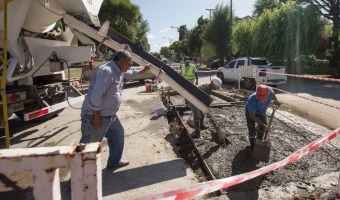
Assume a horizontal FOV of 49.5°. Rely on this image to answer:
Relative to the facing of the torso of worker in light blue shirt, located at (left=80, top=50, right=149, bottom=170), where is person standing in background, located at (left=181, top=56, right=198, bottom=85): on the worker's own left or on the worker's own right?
on the worker's own left

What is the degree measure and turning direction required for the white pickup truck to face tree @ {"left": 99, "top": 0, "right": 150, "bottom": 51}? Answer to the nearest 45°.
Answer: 0° — it already faces it

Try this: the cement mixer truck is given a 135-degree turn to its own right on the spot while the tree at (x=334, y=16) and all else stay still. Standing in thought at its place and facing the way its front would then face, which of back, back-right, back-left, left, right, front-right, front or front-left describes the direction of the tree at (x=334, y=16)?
front-left

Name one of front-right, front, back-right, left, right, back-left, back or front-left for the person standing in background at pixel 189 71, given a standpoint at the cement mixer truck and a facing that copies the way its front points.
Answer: right

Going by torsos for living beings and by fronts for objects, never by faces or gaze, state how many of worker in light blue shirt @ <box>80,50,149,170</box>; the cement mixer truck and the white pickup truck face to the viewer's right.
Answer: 1

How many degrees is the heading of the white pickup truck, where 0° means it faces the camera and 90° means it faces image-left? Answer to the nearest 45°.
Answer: approximately 135°

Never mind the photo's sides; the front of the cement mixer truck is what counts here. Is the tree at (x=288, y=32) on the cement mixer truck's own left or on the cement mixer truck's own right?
on the cement mixer truck's own right

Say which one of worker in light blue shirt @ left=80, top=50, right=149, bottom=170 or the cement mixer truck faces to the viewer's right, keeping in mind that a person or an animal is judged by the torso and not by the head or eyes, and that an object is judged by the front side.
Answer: the worker in light blue shirt

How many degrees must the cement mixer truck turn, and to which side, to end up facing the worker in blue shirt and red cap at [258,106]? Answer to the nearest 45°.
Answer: approximately 180°

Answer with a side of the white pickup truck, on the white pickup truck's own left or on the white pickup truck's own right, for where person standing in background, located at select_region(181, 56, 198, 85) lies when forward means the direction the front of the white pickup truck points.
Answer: on the white pickup truck's own left

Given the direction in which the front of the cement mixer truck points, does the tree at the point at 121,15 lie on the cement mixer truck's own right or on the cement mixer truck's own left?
on the cement mixer truck's own right

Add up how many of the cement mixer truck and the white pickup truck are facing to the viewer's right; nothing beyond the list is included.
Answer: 0

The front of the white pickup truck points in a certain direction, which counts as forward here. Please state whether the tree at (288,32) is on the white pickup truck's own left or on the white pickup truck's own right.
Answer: on the white pickup truck's own right

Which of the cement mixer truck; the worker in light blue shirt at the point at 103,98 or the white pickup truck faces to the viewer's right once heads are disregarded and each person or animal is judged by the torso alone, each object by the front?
the worker in light blue shirt

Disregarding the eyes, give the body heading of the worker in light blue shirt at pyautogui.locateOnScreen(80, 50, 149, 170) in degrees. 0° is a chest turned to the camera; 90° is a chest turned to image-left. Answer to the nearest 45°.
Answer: approximately 270°
